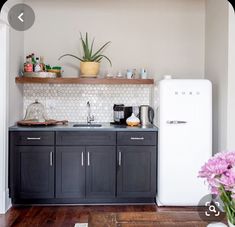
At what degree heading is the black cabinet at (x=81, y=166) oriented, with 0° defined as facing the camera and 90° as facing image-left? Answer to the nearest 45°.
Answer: approximately 0°

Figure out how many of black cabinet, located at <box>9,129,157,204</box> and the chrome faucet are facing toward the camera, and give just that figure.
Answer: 2

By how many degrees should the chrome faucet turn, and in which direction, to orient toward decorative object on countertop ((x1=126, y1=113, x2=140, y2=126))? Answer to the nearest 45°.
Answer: approximately 45° to its left

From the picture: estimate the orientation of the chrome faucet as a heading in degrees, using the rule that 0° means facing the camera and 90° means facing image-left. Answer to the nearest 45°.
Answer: approximately 0°

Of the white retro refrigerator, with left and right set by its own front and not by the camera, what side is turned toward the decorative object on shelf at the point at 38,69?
right

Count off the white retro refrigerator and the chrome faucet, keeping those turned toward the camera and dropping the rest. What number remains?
2

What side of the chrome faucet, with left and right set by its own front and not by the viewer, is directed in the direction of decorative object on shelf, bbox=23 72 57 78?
right

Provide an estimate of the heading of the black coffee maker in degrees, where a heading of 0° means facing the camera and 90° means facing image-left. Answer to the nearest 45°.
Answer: approximately 45°
